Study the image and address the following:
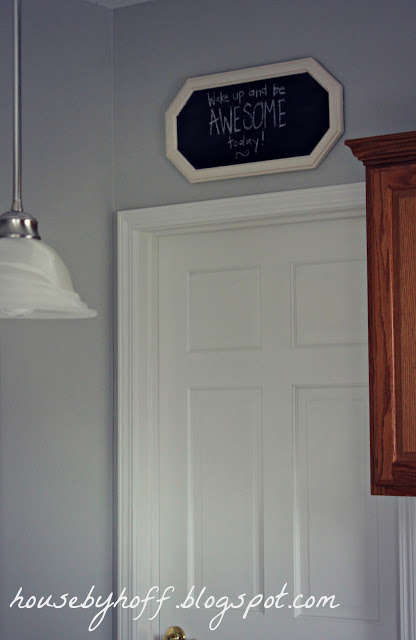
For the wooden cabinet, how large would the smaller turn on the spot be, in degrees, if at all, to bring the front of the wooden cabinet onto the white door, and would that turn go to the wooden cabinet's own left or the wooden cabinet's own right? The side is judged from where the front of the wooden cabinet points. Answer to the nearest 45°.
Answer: approximately 135° to the wooden cabinet's own right

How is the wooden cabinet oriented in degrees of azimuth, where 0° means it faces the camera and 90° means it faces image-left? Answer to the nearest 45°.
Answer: approximately 0°

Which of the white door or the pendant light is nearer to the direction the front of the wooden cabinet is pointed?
the pendant light

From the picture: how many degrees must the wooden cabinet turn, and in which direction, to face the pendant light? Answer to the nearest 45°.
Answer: approximately 45° to its right

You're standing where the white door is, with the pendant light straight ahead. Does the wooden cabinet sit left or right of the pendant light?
left
